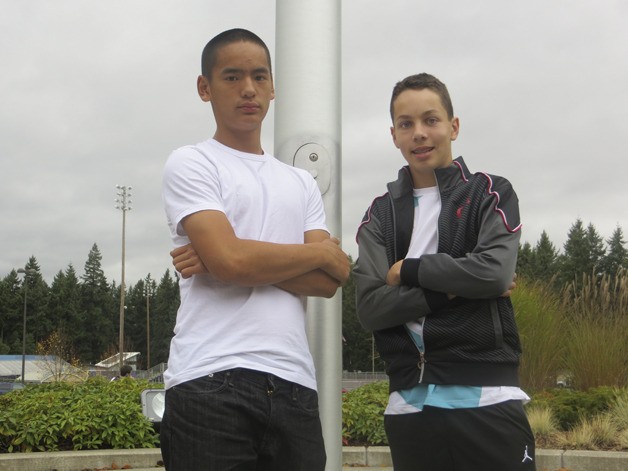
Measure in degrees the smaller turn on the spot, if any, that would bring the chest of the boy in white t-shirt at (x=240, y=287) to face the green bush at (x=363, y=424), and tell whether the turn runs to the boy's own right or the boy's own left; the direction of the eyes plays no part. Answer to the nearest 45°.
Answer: approximately 135° to the boy's own left

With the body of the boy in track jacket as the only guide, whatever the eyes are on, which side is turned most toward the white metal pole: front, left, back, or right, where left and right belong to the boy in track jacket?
right

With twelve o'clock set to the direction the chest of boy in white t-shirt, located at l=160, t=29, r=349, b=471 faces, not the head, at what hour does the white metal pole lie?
The white metal pole is roughly at 8 o'clock from the boy in white t-shirt.

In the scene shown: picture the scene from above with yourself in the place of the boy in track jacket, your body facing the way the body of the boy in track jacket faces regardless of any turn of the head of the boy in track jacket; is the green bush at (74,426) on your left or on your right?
on your right

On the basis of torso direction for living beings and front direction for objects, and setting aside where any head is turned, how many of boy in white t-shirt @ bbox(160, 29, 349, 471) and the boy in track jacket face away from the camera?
0

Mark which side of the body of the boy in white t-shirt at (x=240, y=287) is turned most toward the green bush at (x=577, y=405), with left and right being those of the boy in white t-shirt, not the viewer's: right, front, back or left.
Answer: left

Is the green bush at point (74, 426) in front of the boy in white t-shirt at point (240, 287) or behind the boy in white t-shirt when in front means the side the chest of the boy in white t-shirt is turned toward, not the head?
behind

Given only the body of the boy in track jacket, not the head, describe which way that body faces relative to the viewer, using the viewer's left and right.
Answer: facing the viewer and to the left of the viewer

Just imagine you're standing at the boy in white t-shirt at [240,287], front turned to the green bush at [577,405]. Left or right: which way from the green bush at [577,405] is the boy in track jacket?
right

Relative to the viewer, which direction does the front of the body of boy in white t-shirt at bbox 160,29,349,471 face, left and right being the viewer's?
facing the viewer and to the right of the viewer

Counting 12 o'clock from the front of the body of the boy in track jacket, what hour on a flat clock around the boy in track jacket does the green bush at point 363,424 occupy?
The green bush is roughly at 4 o'clock from the boy in track jacket.
